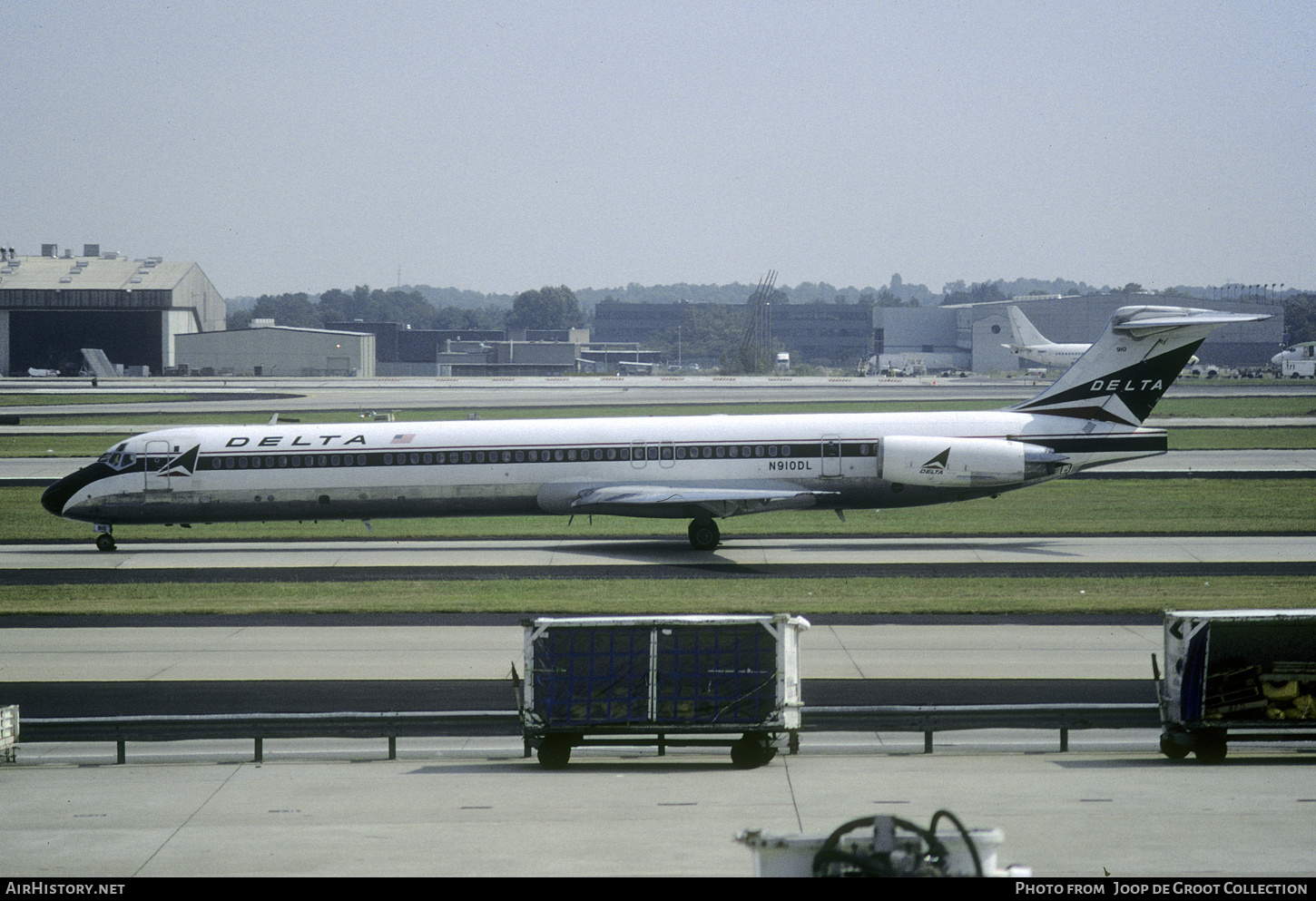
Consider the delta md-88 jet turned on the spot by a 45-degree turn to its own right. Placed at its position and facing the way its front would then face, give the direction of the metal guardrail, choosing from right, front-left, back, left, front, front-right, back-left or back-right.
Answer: back-left

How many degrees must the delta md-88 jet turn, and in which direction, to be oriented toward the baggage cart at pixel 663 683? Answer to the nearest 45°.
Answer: approximately 90° to its left

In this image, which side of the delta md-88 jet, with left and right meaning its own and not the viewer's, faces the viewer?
left
